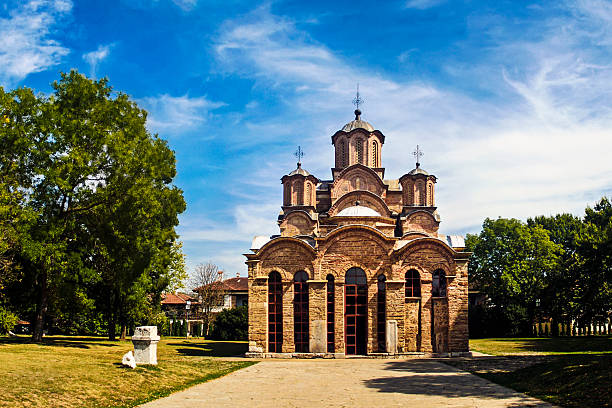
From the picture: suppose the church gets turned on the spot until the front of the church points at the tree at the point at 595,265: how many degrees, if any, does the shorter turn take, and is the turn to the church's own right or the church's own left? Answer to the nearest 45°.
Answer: approximately 135° to the church's own left

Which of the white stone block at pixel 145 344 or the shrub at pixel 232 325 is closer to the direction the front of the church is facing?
the white stone block

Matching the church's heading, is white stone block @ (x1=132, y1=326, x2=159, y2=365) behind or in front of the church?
in front

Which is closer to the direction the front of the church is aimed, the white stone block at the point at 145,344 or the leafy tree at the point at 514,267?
the white stone block

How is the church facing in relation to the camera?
toward the camera

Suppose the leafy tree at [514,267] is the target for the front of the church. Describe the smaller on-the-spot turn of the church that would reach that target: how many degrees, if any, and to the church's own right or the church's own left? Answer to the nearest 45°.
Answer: approximately 135° to the church's own left

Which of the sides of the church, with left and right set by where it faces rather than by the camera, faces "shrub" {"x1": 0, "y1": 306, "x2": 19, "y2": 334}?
right

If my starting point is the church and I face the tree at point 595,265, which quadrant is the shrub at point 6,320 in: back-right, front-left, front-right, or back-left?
back-left

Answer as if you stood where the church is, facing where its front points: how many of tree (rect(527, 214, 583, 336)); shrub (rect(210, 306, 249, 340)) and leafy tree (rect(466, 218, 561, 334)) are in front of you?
0

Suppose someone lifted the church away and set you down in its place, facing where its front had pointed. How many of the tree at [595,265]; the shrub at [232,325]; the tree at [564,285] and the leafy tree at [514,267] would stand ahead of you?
0
